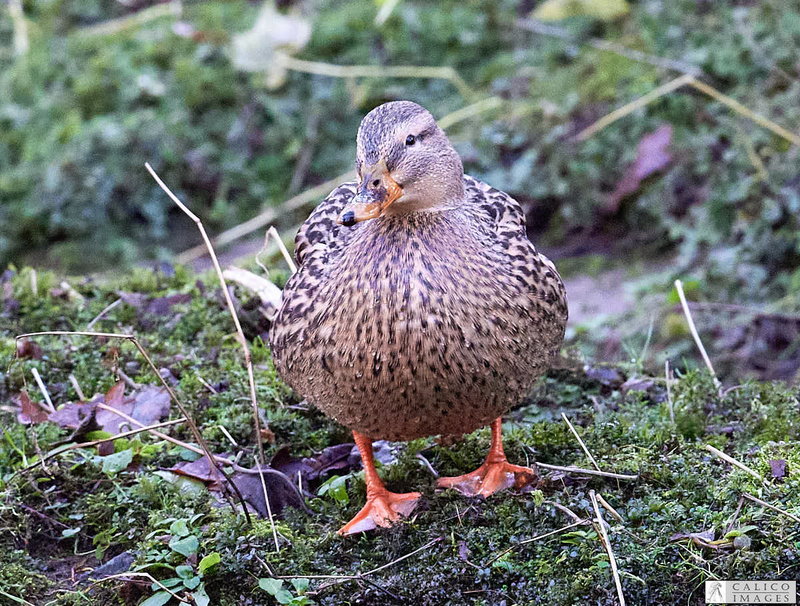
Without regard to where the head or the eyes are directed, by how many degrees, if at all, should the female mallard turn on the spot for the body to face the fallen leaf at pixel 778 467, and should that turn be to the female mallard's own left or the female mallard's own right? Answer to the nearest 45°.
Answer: approximately 90° to the female mallard's own left

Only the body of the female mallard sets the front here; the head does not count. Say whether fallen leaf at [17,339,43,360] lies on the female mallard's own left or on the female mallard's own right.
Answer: on the female mallard's own right

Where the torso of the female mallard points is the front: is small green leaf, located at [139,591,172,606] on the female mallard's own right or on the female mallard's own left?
on the female mallard's own right

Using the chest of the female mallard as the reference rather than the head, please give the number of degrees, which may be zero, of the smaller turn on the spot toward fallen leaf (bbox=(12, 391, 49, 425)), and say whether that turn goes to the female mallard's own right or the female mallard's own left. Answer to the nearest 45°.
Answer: approximately 90° to the female mallard's own right

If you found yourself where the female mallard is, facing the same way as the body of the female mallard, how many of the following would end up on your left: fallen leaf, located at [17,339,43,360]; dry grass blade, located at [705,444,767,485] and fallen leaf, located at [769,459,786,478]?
2

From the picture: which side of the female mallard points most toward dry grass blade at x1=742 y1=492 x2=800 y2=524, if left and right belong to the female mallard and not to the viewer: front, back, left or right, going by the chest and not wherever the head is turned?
left

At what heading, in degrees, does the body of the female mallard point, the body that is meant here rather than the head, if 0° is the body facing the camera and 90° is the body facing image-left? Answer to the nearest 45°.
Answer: approximately 0°

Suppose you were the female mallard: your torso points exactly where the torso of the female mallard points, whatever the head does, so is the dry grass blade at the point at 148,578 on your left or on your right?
on your right

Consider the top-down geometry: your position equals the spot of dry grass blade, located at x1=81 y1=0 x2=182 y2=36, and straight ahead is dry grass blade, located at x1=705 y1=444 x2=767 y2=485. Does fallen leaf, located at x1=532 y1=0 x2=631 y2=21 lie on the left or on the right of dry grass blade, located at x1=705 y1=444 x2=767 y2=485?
left
